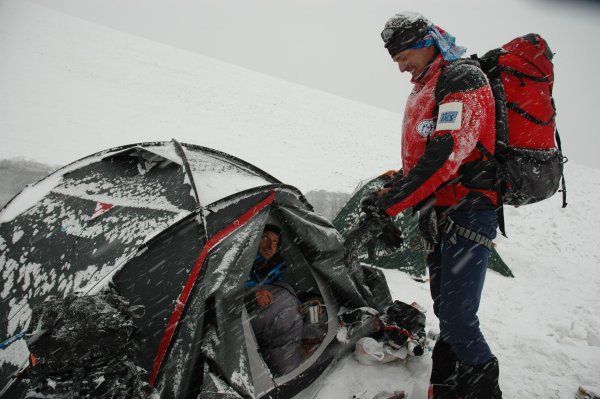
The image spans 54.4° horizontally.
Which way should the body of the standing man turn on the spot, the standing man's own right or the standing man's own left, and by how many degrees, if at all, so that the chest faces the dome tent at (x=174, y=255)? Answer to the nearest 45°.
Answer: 0° — they already face it

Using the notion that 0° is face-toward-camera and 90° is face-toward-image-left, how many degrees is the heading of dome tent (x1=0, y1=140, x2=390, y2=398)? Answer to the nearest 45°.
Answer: approximately 315°

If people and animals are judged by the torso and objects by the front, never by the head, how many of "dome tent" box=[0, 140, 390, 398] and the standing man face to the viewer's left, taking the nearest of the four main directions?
1

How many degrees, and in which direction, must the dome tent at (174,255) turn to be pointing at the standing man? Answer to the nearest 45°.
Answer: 0° — it already faces them

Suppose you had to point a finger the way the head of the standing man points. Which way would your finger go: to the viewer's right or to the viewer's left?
to the viewer's left

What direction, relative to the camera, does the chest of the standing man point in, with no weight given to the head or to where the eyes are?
to the viewer's left
